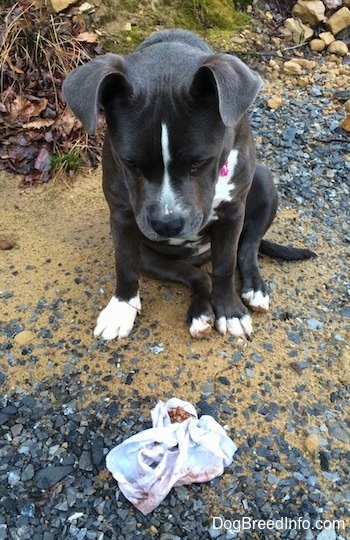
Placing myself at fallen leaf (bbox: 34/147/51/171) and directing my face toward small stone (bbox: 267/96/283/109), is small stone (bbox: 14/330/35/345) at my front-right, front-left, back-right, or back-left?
back-right

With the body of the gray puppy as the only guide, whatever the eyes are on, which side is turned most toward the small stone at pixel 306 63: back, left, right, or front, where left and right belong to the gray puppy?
back

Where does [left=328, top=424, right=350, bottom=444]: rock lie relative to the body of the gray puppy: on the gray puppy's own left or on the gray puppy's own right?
on the gray puppy's own left

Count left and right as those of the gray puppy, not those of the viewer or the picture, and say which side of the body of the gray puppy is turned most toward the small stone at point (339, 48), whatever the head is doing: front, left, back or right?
back

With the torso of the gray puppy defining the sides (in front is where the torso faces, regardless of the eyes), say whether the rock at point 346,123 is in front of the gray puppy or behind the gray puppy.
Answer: behind

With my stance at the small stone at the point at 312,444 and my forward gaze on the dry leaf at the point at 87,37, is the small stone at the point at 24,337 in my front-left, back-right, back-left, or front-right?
front-left

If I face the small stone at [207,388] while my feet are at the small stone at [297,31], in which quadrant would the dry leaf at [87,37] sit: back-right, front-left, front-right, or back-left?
front-right

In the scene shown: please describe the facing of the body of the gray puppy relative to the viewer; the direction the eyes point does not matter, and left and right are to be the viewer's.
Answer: facing the viewer

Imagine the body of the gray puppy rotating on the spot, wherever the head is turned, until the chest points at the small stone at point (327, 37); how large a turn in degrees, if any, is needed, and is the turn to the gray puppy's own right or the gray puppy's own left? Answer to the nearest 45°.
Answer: approximately 180°

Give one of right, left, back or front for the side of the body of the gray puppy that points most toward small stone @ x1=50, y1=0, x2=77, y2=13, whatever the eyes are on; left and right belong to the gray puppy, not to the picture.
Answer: back

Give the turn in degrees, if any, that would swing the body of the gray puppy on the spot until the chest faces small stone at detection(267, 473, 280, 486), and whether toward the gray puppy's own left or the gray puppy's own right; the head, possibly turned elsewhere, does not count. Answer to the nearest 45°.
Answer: approximately 45° to the gray puppy's own left

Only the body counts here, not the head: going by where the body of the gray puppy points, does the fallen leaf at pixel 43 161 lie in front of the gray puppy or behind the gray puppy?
behind
